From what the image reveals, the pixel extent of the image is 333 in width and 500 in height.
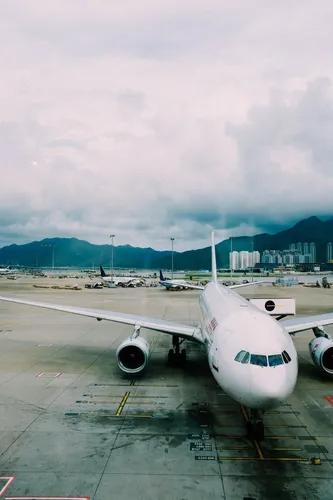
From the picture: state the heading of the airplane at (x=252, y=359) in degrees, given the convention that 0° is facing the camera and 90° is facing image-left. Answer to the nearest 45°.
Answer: approximately 0°
